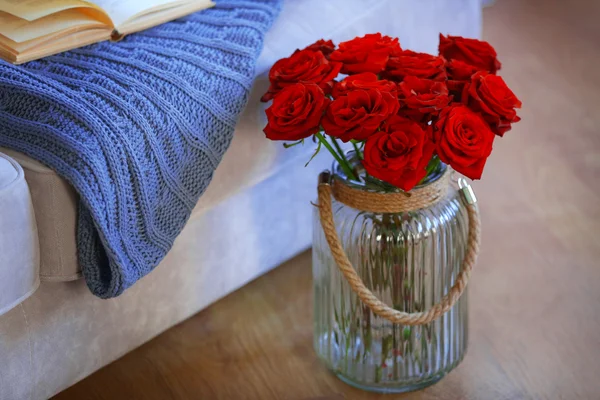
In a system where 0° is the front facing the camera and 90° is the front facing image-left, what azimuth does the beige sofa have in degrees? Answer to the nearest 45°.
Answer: approximately 315°
